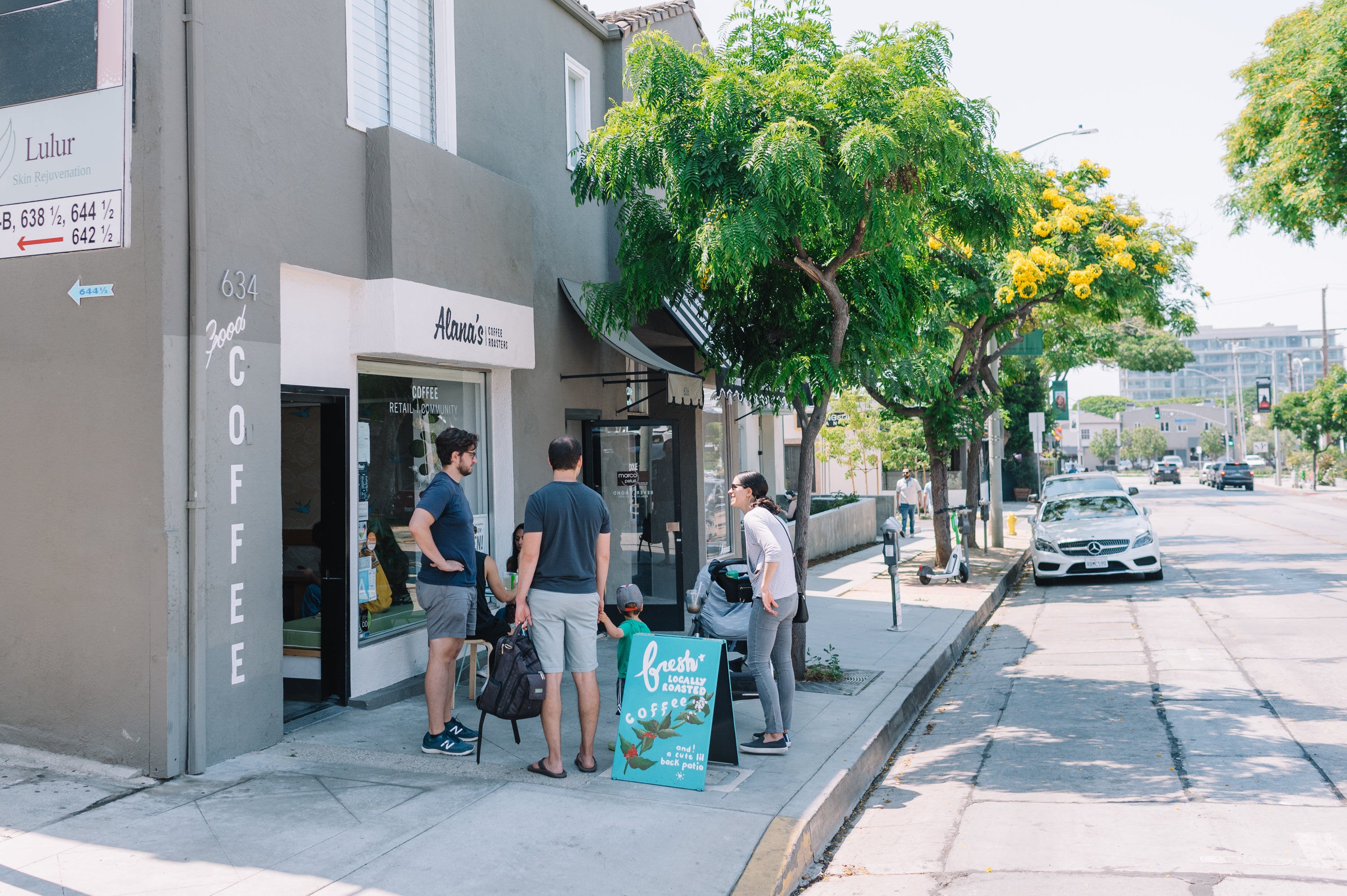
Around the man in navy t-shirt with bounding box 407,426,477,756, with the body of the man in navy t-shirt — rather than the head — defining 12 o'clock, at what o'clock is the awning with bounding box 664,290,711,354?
The awning is roughly at 10 o'clock from the man in navy t-shirt.

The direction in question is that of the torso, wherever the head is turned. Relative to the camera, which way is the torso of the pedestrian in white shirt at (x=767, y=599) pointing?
to the viewer's left

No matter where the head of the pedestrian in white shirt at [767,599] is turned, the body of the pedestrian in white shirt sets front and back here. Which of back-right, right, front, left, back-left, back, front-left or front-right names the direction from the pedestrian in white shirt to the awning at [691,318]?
right

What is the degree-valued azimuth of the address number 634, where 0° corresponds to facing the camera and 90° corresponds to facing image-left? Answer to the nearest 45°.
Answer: approximately 315°

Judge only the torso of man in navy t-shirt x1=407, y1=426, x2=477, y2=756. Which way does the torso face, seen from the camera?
to the viewer's right

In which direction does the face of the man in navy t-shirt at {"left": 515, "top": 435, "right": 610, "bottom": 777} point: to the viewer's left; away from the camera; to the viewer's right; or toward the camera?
away from the camera

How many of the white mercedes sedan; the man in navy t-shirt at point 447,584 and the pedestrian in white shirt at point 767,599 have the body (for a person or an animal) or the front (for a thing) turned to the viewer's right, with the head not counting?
1

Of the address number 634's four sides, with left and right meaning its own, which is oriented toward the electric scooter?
left

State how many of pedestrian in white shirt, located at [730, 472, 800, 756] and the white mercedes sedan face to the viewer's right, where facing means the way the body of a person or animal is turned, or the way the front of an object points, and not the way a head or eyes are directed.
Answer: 0

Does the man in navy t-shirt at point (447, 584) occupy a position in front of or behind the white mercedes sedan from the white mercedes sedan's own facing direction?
in front

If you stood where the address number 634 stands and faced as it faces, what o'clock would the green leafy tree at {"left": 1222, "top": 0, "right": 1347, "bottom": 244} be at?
The green leafy tree is roughly at 10 o'clock from the address number 634.

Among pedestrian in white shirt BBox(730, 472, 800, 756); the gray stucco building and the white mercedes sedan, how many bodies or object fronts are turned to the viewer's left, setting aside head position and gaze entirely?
1

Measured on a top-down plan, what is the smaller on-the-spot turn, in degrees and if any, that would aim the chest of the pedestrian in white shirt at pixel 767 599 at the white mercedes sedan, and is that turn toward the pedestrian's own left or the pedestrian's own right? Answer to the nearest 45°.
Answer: approximately 135° to the pedestrian's own right

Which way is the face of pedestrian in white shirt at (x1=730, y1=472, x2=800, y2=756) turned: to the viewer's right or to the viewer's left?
to the viewer's left

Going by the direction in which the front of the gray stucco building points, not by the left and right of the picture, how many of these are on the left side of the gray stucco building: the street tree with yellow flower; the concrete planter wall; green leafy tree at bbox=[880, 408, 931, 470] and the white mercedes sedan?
4

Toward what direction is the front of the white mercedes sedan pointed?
toward the camera

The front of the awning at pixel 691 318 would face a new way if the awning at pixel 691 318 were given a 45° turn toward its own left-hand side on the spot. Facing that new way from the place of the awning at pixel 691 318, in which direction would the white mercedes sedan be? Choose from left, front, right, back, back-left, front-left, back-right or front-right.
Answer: front-left

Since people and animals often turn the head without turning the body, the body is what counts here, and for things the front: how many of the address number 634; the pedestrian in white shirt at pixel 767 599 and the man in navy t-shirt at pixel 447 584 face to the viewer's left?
1

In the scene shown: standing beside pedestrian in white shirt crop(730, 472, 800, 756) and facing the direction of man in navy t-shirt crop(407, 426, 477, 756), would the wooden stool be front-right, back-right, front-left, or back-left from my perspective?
front-right
